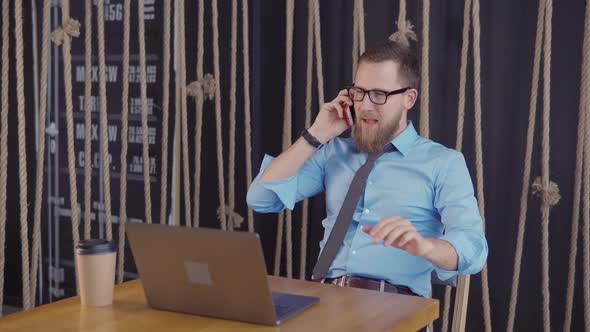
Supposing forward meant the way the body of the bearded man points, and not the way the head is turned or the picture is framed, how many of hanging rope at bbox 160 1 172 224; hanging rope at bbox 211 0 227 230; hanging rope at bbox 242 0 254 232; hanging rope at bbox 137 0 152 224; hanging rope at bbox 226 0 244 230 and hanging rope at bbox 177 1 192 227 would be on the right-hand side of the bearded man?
6

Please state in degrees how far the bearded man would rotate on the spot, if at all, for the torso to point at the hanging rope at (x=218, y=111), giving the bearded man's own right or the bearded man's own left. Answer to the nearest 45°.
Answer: approximately 90° to the bearded man's own right

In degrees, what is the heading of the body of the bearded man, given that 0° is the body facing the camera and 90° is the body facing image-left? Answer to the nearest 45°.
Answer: approximately 45°

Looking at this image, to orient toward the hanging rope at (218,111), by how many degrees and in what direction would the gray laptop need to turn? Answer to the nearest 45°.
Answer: approximately 45° to its left

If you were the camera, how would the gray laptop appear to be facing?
facing away from the viewer and to the right of the viewer

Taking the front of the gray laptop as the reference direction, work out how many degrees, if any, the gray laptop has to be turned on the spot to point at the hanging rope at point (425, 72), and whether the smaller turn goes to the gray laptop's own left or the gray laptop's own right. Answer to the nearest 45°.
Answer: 0° — it already faces it

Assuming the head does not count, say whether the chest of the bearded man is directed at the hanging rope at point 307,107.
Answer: no

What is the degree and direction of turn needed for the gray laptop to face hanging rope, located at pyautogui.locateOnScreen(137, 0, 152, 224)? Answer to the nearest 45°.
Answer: approximately 45° to its left

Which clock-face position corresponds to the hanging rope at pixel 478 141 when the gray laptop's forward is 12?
The hanging rope is roughly at 12 o'clock from the gray laptop.

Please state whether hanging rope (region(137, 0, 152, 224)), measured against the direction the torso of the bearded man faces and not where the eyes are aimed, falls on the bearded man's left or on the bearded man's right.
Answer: on the bearded man's right

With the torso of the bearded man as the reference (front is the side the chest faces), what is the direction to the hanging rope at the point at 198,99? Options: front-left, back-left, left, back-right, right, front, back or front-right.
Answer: right

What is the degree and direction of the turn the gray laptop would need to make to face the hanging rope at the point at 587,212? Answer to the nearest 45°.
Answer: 0° — it already faces it

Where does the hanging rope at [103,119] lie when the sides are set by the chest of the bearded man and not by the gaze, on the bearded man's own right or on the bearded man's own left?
on the bearded man's own right

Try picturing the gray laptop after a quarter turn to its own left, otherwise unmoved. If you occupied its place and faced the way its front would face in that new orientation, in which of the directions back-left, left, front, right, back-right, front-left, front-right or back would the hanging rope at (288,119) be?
front-right

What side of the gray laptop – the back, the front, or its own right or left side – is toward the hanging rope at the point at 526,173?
front

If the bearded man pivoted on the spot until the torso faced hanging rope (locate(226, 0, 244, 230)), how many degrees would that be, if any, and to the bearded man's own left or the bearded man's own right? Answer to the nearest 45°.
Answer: approximately 90° to the bearded man's own right

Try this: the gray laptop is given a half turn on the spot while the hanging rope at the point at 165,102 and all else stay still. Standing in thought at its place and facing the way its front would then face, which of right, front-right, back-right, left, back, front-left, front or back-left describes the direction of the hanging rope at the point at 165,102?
back-right

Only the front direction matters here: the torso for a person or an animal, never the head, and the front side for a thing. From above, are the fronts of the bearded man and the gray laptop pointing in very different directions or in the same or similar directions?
very different directions

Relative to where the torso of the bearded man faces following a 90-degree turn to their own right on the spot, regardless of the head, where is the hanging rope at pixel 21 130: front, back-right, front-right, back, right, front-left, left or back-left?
front-left
